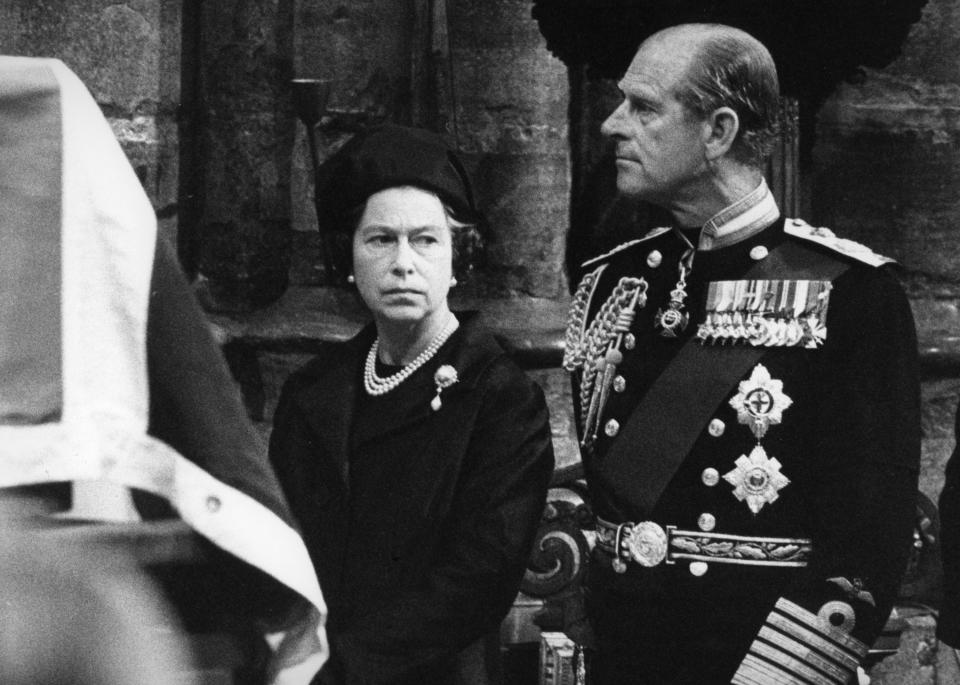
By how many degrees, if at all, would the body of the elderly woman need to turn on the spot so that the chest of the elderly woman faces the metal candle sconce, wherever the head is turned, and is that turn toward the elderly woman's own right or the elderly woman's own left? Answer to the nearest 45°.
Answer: approximately 135° to the elderly woman's own right

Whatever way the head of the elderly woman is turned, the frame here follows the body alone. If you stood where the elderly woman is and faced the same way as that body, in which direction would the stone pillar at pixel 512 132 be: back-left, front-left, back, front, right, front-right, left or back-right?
back-right

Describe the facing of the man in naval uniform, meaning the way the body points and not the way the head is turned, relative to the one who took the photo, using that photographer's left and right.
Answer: facing the viewer and to the left of the viewer

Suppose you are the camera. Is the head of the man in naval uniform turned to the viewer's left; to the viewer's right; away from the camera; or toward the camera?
to the viewer's left

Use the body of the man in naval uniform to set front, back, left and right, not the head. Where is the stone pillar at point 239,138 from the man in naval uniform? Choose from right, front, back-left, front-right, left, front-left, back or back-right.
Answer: right

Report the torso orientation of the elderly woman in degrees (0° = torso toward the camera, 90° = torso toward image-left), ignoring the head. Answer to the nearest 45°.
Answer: approximately 45°

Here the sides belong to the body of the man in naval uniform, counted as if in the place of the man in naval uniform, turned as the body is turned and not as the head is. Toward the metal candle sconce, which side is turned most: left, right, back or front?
right
